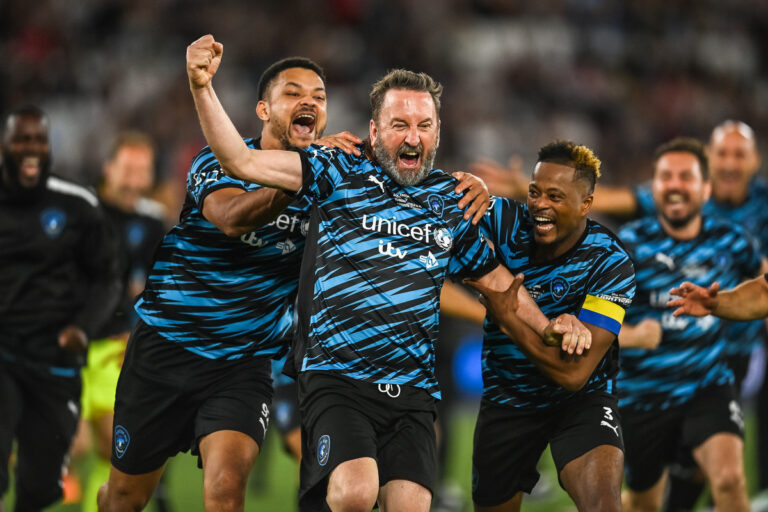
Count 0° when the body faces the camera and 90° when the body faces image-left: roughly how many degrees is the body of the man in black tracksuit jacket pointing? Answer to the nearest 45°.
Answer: approximately 0°

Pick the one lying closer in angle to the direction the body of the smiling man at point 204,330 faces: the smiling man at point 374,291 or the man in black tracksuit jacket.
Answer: the smiling man

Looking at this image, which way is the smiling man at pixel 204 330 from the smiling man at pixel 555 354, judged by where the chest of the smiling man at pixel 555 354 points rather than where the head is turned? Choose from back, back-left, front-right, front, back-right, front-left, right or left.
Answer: front-right

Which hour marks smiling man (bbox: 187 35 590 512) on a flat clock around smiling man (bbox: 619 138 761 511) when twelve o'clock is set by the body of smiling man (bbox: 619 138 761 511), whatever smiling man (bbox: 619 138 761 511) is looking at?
smiling man (bbox: 187 35 590 512) is roughly at 1 o'clock from smiling man (bbox: 619 138 761 511).

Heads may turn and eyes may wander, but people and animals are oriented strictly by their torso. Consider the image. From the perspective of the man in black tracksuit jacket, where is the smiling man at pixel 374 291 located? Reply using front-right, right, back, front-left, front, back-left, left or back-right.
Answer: front-left

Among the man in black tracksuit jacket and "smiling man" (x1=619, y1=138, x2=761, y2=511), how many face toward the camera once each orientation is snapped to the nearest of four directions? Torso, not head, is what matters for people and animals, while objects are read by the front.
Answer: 2

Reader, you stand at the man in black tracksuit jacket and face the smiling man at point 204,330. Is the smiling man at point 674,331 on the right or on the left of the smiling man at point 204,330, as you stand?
left

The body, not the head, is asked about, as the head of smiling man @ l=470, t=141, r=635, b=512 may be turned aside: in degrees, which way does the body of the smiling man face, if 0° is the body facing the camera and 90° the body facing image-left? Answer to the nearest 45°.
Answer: approximately 45°

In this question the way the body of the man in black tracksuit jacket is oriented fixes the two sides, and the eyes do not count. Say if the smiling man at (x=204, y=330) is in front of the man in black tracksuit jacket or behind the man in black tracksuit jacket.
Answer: in front

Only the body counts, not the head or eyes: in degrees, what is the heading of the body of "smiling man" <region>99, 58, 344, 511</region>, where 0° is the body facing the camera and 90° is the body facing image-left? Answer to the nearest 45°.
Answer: approximately 315°
